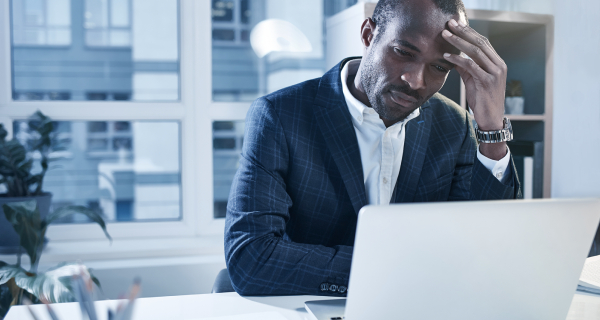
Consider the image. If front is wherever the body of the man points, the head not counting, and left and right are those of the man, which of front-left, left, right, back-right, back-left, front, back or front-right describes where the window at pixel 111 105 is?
back

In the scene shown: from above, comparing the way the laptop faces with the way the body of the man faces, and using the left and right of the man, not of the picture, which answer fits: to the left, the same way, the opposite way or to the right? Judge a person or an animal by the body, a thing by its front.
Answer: the opposite way

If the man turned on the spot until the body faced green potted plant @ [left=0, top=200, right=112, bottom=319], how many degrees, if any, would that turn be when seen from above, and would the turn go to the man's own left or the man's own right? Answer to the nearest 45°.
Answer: approximately 135° to the man's own right

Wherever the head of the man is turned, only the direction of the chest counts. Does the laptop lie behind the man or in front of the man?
in front

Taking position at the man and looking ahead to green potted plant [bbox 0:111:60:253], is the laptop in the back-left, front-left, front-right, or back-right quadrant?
back-left

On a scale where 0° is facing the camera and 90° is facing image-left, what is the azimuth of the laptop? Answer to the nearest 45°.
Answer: approximately 135°

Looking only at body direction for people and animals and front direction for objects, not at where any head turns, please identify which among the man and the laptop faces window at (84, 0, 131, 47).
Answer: the laptop

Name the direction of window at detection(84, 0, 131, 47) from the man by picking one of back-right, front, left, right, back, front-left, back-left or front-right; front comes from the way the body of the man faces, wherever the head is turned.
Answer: back

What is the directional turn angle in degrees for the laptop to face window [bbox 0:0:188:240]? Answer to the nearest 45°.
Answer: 0° — it already faces it

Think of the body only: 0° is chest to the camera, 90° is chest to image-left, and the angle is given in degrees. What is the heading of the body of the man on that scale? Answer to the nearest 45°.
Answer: approximately 315°

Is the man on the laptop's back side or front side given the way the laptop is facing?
on the front side

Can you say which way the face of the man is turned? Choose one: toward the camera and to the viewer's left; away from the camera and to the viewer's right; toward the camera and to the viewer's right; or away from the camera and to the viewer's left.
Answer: toward the camera and to the viewer's right

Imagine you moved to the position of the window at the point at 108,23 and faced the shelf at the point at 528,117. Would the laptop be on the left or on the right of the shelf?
right
